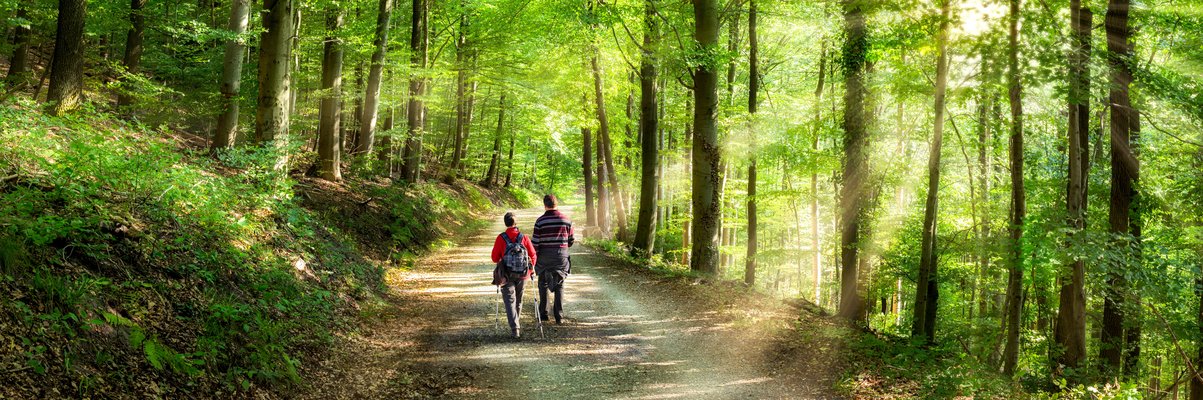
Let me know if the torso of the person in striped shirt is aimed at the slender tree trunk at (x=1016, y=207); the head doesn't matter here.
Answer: no

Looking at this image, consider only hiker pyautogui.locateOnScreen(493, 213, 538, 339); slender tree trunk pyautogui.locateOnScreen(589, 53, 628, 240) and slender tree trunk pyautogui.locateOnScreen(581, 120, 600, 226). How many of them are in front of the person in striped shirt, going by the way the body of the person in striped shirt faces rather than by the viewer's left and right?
2

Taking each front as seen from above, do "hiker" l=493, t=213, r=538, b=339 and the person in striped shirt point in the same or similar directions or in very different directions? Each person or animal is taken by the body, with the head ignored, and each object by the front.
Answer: same or similar directions

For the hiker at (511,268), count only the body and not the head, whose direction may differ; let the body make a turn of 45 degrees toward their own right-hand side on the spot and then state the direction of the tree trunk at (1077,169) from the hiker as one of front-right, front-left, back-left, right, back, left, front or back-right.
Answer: front-right

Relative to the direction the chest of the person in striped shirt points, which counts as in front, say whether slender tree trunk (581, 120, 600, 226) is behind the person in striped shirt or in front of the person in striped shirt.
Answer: in front

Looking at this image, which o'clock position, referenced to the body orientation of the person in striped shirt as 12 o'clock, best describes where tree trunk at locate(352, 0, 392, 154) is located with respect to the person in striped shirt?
The tree trunk is roughly at 11 o'clock from the person in striped shirt.

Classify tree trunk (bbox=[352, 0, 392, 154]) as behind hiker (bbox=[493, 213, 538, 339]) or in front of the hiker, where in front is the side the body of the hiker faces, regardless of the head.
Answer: in front

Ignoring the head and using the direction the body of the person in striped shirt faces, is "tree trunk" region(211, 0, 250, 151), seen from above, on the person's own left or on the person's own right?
on the person's own left

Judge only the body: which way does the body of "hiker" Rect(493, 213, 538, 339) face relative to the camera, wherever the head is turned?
away from the camera

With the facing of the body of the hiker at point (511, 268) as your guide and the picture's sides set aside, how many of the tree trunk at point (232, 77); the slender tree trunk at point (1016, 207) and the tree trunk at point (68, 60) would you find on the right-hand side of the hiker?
1

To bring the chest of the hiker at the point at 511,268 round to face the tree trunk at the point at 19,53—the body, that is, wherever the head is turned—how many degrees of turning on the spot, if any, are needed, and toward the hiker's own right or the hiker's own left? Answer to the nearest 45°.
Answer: approximately 45° to the hiker's own left

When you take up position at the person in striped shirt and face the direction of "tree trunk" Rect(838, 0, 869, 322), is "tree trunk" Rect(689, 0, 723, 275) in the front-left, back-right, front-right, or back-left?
front-left

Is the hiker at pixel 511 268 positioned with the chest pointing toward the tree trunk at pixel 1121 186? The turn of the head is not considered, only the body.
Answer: no

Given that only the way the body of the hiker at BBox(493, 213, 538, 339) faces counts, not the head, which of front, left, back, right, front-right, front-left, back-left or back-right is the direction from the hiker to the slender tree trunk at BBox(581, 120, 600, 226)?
front

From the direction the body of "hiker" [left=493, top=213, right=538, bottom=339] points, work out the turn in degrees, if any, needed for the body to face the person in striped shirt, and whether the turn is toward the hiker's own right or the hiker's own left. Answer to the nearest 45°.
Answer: approximately 45° to the hiker's own right

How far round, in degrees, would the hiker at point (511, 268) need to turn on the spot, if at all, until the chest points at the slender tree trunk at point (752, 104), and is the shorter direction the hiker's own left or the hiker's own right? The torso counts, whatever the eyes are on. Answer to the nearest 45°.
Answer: approximately 45° to the hiker's own right

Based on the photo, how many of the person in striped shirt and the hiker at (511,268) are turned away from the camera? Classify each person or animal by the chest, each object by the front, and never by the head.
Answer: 2

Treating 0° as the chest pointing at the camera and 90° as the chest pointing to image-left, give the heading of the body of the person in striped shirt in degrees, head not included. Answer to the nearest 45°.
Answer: approximately 180°
